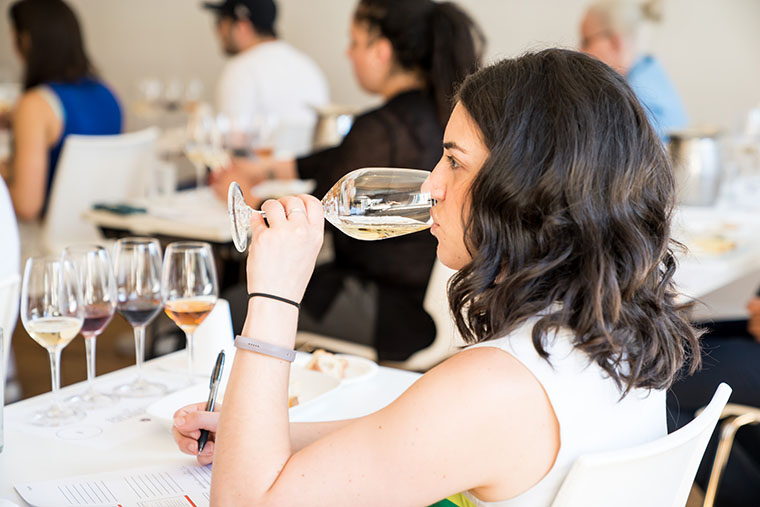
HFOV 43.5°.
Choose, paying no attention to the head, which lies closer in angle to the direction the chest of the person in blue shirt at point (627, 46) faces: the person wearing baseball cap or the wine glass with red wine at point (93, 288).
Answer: the person wearing baseball cap

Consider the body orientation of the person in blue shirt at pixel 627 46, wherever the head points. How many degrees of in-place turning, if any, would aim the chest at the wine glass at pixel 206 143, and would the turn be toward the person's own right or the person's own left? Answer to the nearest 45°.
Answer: approximately 45° to the person's own left

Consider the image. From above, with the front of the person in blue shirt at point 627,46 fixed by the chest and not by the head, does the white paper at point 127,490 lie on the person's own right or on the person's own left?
on the person's own left

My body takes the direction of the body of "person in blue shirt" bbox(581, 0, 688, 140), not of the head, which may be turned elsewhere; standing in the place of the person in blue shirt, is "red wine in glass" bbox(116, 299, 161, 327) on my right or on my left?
on my left

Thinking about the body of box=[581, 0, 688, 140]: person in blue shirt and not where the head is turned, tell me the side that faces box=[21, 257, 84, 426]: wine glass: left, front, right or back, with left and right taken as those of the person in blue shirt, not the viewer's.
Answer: left

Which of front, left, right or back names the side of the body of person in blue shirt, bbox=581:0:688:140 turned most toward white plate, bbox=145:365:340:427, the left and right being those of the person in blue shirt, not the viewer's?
left

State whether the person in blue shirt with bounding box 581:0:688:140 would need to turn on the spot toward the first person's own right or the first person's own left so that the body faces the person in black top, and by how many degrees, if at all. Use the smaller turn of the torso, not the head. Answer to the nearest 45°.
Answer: approximately 90° to the first person's own left

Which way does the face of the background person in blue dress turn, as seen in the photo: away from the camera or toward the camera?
away from the camera

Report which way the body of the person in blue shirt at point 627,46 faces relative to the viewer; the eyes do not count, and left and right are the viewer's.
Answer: facing to the left of the viewer

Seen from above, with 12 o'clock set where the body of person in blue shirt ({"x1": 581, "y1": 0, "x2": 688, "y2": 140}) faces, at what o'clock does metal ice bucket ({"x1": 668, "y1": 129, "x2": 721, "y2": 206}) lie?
The metal ice bucket is roughly at 8 o'clock from the person in blue shirt.
